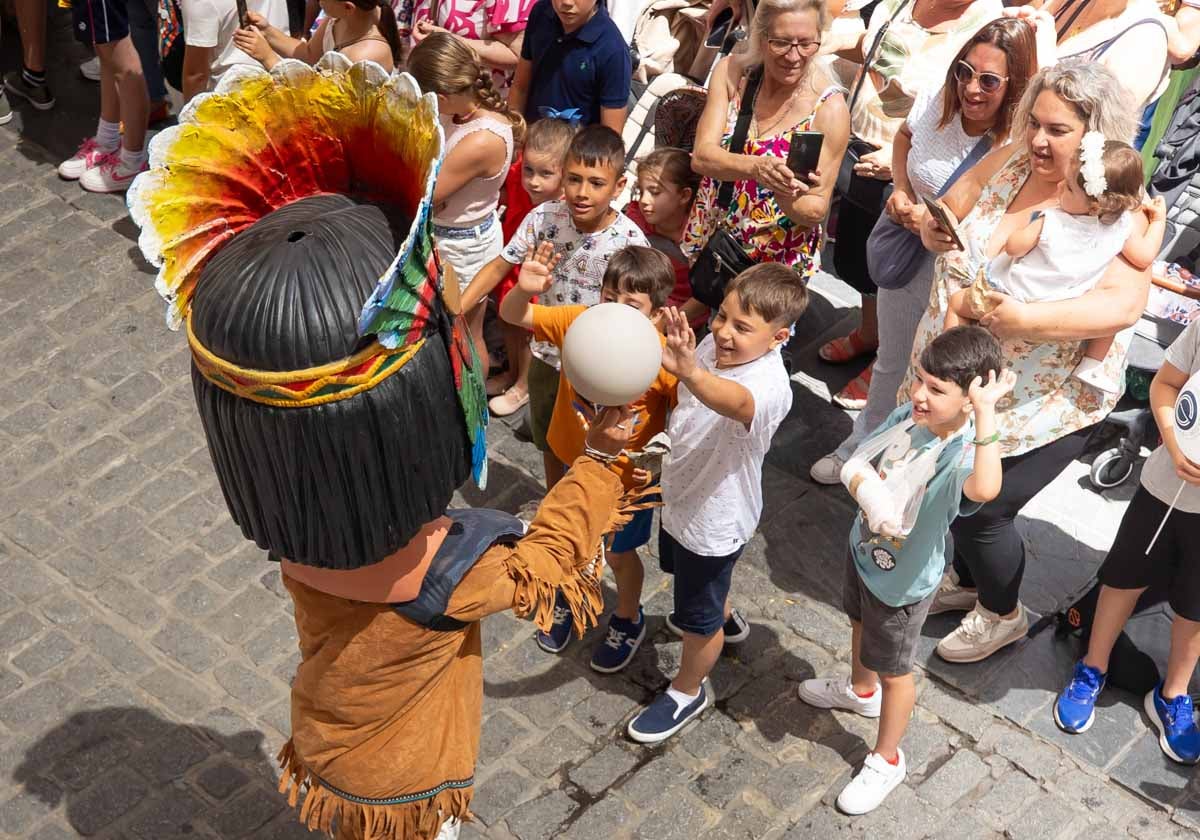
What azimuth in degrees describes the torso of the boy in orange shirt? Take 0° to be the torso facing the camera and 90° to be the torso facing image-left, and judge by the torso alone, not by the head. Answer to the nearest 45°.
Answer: approximately 45°

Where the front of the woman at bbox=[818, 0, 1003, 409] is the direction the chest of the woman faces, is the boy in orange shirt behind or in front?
in front

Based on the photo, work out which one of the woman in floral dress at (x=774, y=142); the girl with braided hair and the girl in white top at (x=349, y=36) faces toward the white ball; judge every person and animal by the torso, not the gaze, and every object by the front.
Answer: the woman in floral dress

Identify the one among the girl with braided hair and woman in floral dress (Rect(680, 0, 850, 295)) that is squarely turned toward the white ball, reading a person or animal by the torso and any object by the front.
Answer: the woman in floral dress

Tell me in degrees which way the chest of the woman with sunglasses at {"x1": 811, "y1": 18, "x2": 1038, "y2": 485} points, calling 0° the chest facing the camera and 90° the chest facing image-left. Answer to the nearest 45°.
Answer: approximately 45°

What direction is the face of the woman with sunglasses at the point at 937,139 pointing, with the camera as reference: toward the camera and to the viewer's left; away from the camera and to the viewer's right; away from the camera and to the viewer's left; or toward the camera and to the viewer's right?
toward the camera and to the viewer's left
